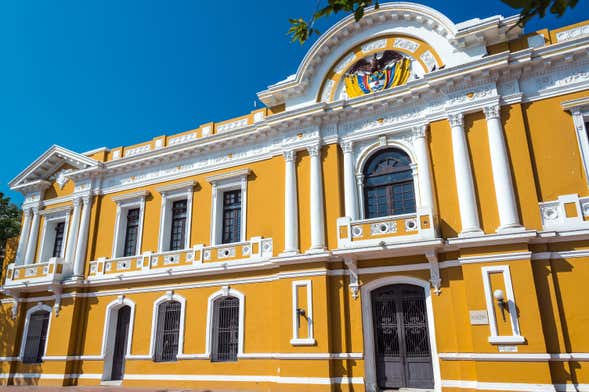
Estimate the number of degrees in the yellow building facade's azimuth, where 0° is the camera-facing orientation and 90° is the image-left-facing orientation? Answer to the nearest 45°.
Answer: approximately 45°

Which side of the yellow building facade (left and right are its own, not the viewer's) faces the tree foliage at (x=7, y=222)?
right
